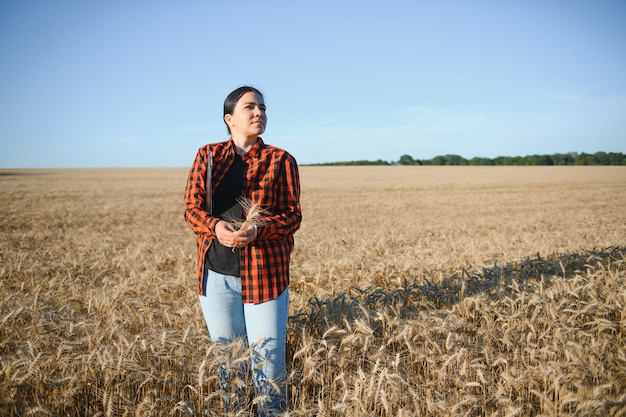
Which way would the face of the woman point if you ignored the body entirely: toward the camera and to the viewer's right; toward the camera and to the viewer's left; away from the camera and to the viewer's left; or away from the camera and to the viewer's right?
toward the camera and to the viewer's right

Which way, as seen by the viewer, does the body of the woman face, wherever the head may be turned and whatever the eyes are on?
toward the camera
